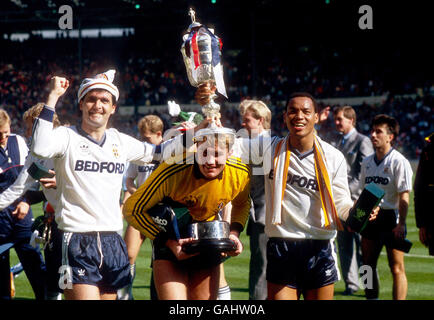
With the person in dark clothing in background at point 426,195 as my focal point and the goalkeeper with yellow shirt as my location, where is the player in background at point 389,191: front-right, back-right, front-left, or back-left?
front-left

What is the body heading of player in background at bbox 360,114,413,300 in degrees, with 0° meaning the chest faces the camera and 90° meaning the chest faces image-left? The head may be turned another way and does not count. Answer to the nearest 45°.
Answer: approximately 45°

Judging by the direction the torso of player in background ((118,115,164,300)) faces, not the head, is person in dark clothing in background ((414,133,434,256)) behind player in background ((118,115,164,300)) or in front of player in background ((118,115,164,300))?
in front

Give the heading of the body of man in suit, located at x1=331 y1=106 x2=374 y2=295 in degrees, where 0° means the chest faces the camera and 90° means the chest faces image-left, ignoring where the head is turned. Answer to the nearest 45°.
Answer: approximately 45°

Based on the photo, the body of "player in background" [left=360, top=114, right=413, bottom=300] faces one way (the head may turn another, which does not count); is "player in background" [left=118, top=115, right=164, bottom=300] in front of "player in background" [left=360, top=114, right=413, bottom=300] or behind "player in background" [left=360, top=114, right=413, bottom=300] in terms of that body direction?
in front

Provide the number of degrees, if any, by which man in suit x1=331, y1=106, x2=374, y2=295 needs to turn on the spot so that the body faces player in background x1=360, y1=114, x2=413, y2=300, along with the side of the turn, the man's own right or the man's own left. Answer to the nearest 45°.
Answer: approximately 45° to the man's own left

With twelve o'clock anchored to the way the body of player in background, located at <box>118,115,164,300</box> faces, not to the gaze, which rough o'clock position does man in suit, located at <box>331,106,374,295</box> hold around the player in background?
The man in suit is roughly at 10 o'clock from the player in background.

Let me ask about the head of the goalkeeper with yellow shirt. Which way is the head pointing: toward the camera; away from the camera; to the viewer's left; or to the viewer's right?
toward the camera

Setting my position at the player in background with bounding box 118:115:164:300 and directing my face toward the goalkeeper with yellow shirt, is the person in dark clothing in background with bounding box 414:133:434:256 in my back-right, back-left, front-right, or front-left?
front-left

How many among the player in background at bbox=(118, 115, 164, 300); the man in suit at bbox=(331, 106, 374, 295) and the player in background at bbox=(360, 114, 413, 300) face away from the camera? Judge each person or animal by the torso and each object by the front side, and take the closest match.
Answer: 0

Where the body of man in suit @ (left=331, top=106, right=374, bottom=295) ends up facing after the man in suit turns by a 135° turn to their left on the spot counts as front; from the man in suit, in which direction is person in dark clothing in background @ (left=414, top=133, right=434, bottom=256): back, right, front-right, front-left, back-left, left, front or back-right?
right

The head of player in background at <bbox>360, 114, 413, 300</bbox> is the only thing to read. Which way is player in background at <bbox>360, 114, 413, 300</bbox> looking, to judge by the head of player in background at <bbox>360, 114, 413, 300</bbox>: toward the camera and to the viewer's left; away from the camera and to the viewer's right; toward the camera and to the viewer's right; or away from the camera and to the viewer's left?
toward the camera and to the viewer's left

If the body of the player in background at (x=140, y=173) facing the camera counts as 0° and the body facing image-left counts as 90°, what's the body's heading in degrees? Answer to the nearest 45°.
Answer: approximately 315°

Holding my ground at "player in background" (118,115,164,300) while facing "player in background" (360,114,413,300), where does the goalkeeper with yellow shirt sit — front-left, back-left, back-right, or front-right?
front-right

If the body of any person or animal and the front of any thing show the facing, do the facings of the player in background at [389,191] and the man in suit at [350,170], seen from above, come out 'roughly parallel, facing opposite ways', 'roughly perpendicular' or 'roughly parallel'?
roughly parallel
